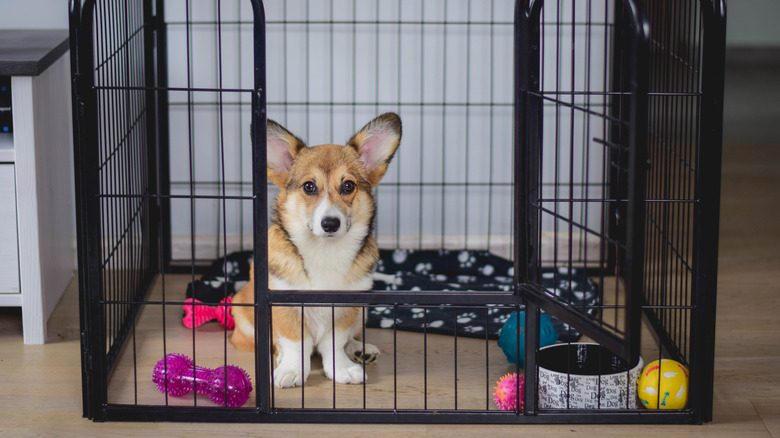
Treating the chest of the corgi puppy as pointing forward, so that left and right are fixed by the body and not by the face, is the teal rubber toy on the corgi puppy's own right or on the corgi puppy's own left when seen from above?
on the corgi puppy's own left

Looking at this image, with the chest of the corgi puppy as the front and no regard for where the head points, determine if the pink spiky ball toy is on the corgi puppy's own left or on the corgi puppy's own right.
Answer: on the corgi puppy's own left

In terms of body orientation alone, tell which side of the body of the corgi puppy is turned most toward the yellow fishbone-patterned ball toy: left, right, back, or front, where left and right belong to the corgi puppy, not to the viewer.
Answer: left

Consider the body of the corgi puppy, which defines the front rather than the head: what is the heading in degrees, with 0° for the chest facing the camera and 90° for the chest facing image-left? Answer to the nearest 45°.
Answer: approximately 0°
